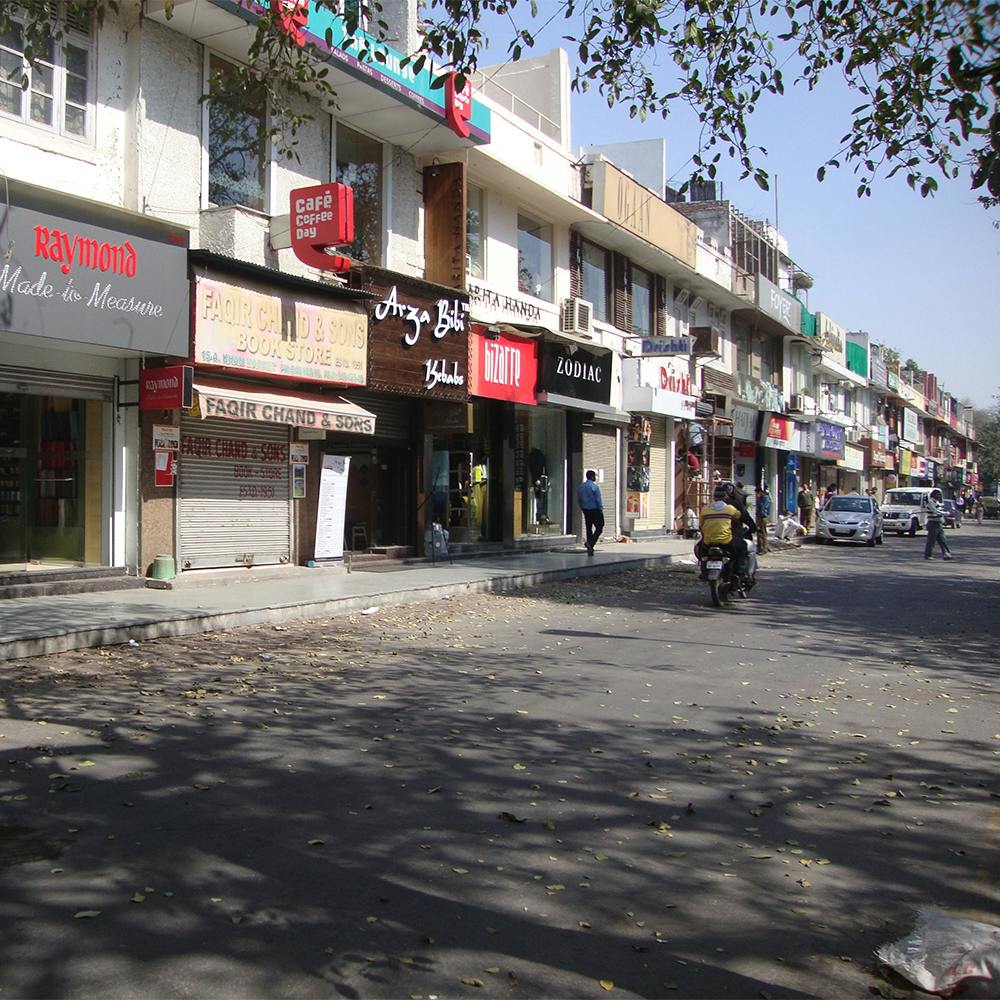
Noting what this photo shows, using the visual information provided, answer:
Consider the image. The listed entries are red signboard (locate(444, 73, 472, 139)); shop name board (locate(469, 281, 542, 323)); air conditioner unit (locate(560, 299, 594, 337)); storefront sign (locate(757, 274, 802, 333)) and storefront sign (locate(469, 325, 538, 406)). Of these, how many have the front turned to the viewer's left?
0

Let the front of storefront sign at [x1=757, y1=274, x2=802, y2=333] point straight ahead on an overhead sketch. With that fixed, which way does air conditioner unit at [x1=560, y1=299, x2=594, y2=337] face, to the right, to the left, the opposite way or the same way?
the same way

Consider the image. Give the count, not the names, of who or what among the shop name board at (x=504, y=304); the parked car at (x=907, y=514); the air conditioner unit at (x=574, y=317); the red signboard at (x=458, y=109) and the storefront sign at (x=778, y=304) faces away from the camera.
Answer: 0

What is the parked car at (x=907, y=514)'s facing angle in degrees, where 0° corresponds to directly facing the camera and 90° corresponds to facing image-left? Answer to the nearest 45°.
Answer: approximately 45°

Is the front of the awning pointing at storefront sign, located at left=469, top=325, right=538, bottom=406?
no

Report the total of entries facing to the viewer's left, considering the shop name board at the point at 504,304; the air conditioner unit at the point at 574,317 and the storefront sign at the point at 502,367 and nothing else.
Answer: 0

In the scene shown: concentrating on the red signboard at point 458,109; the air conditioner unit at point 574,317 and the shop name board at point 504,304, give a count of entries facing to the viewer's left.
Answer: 0

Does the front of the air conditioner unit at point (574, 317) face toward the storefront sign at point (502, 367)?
no

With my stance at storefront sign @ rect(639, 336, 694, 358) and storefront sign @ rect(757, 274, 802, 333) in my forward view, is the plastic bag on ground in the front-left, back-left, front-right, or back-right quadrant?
back-right

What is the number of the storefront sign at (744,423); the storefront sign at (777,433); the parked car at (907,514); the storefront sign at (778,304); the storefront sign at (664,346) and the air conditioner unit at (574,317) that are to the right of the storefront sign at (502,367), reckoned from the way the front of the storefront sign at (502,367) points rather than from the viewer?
0

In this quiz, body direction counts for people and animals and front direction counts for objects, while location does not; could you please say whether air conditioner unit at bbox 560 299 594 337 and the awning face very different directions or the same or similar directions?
same or similar directions

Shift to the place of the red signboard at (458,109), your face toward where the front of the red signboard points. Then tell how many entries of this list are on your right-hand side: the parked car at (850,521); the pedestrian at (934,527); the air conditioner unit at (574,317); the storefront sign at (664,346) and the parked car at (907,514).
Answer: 0

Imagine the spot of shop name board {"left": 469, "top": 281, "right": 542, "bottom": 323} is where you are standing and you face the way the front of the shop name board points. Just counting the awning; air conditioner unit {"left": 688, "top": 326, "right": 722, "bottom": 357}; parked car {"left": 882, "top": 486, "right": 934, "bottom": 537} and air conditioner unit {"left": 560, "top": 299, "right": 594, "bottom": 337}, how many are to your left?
3

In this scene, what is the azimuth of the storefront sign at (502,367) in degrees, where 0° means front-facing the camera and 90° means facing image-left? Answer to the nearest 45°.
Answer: approximately 315°

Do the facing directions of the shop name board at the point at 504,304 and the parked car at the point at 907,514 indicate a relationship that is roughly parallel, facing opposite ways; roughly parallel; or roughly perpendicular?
roughly perpendicular

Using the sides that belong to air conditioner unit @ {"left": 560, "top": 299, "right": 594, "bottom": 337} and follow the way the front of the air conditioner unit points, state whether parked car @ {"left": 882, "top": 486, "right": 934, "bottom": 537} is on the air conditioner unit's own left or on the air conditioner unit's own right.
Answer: on the air conditioner unit's own left

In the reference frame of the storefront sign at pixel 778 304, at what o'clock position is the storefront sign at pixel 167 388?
the storefront sign at pixel 167 388 is roughly at 2 o'clock from the storefront sign at pixel 778 304.

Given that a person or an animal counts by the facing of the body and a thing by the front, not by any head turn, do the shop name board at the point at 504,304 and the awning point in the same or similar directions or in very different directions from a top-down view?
same or similar directions

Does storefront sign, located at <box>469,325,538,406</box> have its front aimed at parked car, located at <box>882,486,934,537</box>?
no

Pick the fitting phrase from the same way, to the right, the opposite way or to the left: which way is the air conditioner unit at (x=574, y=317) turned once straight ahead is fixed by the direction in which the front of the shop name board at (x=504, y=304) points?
the same way

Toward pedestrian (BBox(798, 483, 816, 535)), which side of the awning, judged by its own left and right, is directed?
left

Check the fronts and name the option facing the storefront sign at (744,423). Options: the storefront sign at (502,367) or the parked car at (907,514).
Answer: the parked car

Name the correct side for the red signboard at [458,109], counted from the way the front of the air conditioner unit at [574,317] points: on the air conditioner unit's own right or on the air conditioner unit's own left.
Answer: on the air conditioner unit's own right
